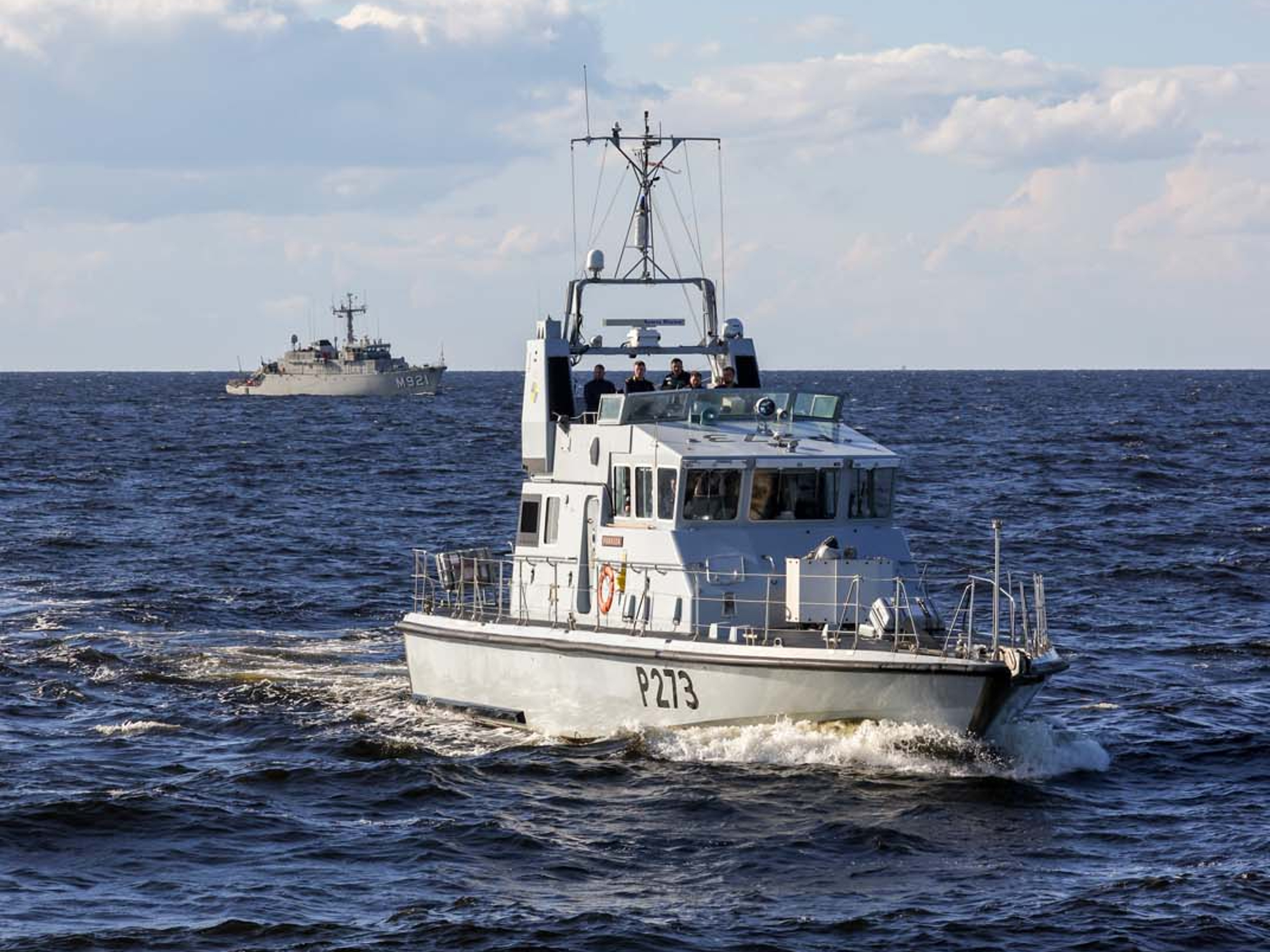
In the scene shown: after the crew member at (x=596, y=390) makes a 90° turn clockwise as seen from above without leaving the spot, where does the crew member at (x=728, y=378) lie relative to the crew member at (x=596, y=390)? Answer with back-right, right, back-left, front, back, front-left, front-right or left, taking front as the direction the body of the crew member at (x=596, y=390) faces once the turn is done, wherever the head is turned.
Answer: back-left

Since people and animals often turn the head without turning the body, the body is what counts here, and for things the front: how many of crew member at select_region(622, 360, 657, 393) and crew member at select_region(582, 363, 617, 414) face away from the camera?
0

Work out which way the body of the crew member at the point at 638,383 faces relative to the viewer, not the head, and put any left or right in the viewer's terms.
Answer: facing the viewer and to the right of the viewer

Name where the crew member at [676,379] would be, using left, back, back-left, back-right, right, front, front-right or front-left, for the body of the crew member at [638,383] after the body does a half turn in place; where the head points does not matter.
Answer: right

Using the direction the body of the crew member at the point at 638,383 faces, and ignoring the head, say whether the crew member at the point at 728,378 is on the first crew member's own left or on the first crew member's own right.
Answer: on the first crew member's own left

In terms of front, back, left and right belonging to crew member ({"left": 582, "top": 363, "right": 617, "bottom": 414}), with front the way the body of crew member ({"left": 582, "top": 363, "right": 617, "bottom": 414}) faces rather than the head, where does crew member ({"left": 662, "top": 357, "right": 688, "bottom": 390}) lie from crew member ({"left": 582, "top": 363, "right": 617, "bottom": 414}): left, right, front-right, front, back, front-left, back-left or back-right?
front-left
